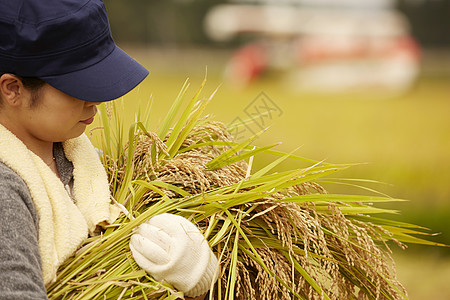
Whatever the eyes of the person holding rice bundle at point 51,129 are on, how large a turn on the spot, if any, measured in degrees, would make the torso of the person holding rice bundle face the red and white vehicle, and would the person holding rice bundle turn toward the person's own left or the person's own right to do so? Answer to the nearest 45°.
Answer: approximately 90° to the person's own left

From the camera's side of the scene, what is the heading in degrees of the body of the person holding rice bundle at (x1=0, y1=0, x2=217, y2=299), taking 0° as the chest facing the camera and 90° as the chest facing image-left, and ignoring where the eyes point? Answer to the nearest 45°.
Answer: approximately 315°
